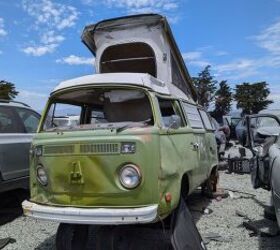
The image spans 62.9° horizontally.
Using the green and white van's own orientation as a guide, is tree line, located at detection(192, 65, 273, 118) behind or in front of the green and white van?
behind

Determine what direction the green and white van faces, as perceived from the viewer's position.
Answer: facing the viewer and to the left of the viewer

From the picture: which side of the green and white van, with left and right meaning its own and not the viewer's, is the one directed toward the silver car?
right

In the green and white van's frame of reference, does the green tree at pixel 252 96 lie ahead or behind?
behind

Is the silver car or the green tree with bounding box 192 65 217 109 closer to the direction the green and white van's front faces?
the silver car

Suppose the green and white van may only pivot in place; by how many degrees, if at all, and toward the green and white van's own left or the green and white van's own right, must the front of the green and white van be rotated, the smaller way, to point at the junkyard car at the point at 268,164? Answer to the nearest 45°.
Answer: approximately 135° to the green and white van's own left

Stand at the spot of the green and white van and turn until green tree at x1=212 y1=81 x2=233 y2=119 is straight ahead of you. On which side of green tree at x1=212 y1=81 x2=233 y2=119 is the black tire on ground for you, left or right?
right
